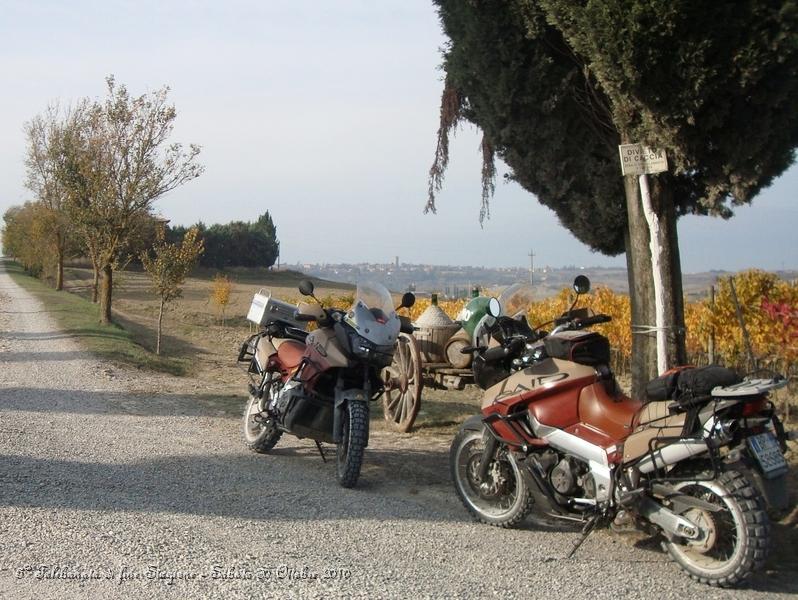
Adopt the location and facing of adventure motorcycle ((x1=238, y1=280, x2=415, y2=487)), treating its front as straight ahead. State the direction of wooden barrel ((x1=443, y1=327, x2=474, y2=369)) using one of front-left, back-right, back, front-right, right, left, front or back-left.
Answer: left

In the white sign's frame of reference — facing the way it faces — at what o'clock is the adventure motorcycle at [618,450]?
The adventure motorcycle is roughly at 12 o'clock from the white sign.

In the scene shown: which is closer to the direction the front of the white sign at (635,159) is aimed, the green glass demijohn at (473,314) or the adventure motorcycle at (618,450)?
the adventure motorcycle

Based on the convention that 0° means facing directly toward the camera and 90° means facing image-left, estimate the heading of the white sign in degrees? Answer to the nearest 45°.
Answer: approximately 0°

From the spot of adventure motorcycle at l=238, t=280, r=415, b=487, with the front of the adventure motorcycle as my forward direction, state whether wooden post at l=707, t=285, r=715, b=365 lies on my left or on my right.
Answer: on my left

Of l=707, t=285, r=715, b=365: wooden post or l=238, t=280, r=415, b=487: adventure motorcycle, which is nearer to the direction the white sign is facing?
the adventure motorcycle

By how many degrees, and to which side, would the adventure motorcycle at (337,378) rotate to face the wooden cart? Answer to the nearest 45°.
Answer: approximately 90° to its left

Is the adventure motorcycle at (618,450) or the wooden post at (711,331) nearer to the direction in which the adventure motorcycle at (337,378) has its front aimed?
the adventure motorcycle

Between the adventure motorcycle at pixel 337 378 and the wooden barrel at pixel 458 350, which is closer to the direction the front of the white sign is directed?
the adventure motorcycle

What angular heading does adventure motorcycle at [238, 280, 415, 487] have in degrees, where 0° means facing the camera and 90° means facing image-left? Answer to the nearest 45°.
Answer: approximately 315°

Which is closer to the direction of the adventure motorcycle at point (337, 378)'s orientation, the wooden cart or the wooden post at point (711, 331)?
the wooden post

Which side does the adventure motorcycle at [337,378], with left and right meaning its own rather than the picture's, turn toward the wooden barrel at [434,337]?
left

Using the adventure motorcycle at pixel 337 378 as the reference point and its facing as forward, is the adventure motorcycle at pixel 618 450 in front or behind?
in front
